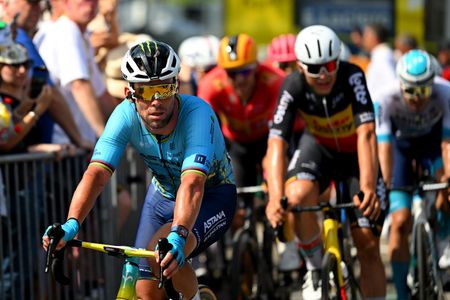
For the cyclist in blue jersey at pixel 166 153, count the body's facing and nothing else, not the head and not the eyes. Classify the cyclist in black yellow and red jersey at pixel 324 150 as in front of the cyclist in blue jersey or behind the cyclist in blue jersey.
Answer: behind

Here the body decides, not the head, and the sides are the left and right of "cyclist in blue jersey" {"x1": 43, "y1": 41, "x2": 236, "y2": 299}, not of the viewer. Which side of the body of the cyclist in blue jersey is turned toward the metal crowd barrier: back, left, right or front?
right

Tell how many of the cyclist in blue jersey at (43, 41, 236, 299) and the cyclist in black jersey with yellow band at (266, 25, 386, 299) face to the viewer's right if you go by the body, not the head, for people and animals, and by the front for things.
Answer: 0

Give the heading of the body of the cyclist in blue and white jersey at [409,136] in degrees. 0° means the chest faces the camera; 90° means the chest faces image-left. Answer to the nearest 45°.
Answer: approximately 0°

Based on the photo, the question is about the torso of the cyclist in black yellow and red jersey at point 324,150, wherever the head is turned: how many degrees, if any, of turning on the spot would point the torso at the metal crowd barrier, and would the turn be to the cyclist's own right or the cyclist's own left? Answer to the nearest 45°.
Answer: approximately 90° to the cyclist's own right

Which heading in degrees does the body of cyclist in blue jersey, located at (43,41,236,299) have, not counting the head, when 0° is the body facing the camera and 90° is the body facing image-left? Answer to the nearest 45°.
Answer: approximately 45°

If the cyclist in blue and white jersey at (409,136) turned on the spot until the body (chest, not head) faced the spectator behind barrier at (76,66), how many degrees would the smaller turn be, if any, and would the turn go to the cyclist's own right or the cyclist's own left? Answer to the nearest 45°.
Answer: approximately 90° to the cyclist's own right

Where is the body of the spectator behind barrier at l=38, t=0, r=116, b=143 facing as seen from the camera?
to the viewer's right
